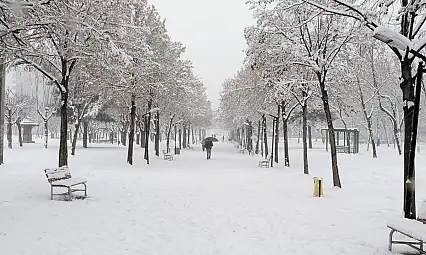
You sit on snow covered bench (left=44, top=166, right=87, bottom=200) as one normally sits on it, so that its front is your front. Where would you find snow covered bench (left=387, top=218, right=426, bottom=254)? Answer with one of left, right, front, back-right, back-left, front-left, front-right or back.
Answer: front

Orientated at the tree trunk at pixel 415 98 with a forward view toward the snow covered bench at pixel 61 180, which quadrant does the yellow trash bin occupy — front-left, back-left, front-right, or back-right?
front-right

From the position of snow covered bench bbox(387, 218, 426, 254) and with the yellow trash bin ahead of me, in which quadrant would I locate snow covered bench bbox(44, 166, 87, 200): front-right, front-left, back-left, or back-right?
front-left

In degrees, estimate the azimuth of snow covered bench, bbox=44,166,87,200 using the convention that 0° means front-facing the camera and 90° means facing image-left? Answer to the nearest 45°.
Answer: approximately 315°

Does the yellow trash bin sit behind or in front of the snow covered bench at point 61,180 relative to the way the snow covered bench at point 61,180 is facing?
in front

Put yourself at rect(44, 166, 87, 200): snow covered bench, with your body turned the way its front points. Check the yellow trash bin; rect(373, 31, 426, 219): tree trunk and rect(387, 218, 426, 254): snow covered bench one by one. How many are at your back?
0

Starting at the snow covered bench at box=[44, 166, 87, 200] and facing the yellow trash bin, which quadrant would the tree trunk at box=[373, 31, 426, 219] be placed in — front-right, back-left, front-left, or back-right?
front-right

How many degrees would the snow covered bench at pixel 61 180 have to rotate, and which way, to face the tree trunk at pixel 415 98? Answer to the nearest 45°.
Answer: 0° — it already faces it
